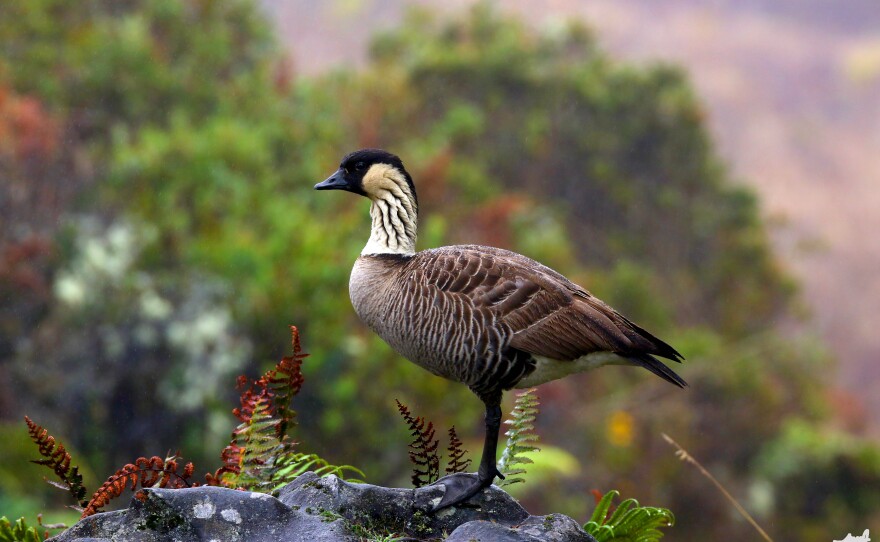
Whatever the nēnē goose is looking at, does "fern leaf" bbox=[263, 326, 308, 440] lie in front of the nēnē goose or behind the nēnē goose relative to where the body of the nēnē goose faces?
in front

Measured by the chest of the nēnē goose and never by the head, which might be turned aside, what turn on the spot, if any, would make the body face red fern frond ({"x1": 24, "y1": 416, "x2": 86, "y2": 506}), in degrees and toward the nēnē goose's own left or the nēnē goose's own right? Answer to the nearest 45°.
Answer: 0° — it already faces it

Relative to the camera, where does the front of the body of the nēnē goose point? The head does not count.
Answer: to the viewer's left

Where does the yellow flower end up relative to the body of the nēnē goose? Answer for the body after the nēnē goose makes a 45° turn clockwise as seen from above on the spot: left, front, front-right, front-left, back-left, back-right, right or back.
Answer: front-right

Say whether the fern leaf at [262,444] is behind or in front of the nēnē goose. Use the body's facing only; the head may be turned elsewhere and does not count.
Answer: in front
